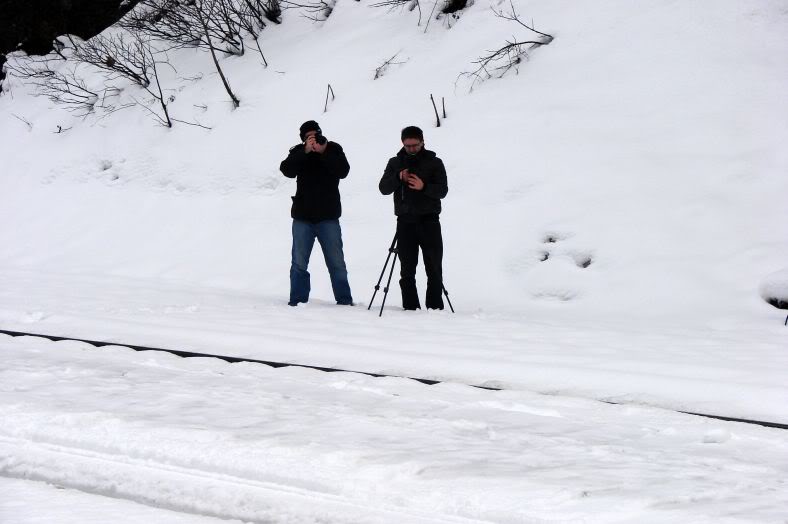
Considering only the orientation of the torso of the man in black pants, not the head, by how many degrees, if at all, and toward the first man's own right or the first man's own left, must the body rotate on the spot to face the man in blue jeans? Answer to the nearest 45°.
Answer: approximately 90° to the first man's own right

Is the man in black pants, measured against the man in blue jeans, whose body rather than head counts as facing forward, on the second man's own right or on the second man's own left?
on the second man's own left

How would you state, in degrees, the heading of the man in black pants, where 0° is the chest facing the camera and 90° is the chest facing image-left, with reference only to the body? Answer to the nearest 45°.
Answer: approximately 0°

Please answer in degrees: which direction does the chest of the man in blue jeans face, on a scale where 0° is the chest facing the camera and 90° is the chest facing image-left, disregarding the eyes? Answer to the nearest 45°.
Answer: approximately 0°

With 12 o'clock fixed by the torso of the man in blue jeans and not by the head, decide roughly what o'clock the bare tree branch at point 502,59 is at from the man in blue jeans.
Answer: The bare tree branch is roughly at 7 o'clock from the man in blue jeans.

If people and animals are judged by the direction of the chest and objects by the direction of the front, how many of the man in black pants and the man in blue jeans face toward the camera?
2

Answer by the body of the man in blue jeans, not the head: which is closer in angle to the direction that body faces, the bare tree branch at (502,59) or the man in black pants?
the man in black pants

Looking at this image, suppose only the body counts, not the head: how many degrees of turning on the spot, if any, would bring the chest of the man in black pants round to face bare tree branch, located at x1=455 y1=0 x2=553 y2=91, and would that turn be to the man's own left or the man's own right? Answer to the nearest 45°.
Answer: approximately 180°
